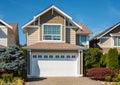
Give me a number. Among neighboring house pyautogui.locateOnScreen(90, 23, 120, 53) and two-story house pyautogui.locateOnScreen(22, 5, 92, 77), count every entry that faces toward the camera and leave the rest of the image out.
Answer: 2

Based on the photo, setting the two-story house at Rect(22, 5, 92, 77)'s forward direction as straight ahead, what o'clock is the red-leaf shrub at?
The red-leaf shrub is roughly at 10 o'clock from the two-story house.

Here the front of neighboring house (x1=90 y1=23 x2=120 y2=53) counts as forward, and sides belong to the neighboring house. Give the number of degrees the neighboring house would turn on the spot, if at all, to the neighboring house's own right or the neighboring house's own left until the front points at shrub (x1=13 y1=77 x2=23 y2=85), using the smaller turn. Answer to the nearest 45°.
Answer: approximately 45° to the neighboring house's own right

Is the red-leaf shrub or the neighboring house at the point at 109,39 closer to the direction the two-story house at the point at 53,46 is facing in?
the red-leaf shrub

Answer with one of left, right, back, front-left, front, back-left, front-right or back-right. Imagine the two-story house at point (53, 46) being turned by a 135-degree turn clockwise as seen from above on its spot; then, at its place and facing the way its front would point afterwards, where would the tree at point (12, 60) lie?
left

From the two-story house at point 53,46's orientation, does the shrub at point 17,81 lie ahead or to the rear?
ahead

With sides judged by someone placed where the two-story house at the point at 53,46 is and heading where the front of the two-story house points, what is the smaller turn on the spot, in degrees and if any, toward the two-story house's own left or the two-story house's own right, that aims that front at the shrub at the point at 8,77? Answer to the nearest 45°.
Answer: approximately 45° to the two-story house's own right

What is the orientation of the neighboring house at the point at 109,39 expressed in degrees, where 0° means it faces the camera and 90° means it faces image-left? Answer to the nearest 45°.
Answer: approximately 0°

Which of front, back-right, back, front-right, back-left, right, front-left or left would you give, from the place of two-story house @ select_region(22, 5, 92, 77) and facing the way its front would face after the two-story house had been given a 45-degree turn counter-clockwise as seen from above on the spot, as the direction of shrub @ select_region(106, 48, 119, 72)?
front-left

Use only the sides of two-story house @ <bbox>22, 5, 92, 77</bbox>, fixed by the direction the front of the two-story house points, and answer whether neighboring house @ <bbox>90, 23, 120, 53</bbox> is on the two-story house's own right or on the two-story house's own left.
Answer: on the two-story house's own left

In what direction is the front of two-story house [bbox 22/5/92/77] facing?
toward the camera
